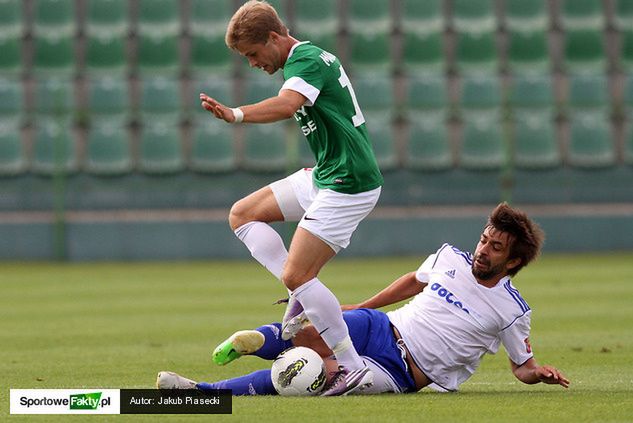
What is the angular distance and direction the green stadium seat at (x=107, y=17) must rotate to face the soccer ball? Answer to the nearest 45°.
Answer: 0° — it already faces it

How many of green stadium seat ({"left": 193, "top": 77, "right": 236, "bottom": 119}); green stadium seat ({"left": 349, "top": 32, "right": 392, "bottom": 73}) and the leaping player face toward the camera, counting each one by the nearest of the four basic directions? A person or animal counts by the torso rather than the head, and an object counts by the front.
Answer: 2

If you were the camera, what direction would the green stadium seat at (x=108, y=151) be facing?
facing the viewer

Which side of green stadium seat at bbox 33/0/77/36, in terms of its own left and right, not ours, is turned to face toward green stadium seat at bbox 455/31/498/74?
left

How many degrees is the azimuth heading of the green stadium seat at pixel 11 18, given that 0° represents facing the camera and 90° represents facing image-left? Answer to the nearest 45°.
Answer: approximately 0°

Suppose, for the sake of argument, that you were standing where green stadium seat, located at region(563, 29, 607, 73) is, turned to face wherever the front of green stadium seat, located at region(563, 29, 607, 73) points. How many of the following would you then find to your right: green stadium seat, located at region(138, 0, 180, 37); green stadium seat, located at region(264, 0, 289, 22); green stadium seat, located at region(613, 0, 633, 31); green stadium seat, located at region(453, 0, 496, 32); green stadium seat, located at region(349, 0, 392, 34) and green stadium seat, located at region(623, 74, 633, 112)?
4

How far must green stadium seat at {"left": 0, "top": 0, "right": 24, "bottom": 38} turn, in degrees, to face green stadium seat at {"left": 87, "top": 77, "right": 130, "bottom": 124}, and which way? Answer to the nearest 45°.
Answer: approximately 45° to its left

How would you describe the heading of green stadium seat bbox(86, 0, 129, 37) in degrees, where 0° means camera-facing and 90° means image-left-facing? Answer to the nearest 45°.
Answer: approximately 0°

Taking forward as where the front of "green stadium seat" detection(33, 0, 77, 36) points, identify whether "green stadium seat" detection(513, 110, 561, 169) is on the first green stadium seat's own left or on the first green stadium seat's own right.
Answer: on the first green stadium seat's own left

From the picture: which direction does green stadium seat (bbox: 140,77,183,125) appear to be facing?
toward the camera

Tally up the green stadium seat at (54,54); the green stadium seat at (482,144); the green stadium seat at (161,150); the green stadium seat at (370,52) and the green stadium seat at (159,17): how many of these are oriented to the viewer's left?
0

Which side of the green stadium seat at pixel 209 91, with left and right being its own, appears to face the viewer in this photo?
front

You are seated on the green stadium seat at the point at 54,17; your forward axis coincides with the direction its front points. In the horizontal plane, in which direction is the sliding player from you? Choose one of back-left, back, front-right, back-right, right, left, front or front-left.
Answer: front
